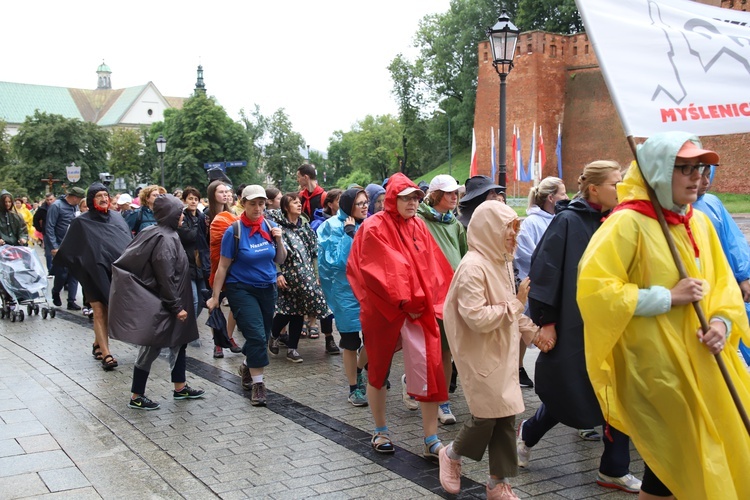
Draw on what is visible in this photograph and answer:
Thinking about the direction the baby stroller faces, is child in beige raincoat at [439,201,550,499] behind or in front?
in front

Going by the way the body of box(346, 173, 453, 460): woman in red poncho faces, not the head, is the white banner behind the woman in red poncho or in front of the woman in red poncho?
in front

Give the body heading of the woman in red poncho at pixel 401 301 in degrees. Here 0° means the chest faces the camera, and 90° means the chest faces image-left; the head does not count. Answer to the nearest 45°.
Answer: approximately 315°

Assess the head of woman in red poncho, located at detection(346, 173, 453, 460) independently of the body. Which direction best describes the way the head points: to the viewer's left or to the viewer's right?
to the viewer's right

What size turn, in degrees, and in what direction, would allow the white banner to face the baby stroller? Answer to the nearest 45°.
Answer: approximately 135° to its right

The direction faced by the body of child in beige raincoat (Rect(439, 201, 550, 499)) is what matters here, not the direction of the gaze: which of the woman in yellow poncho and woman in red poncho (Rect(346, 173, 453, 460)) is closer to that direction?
the woman in yellow poncho

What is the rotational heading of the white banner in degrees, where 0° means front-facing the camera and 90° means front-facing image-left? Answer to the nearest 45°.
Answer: approximately 0°

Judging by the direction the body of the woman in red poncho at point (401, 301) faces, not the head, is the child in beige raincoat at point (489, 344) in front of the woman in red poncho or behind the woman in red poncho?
in front
